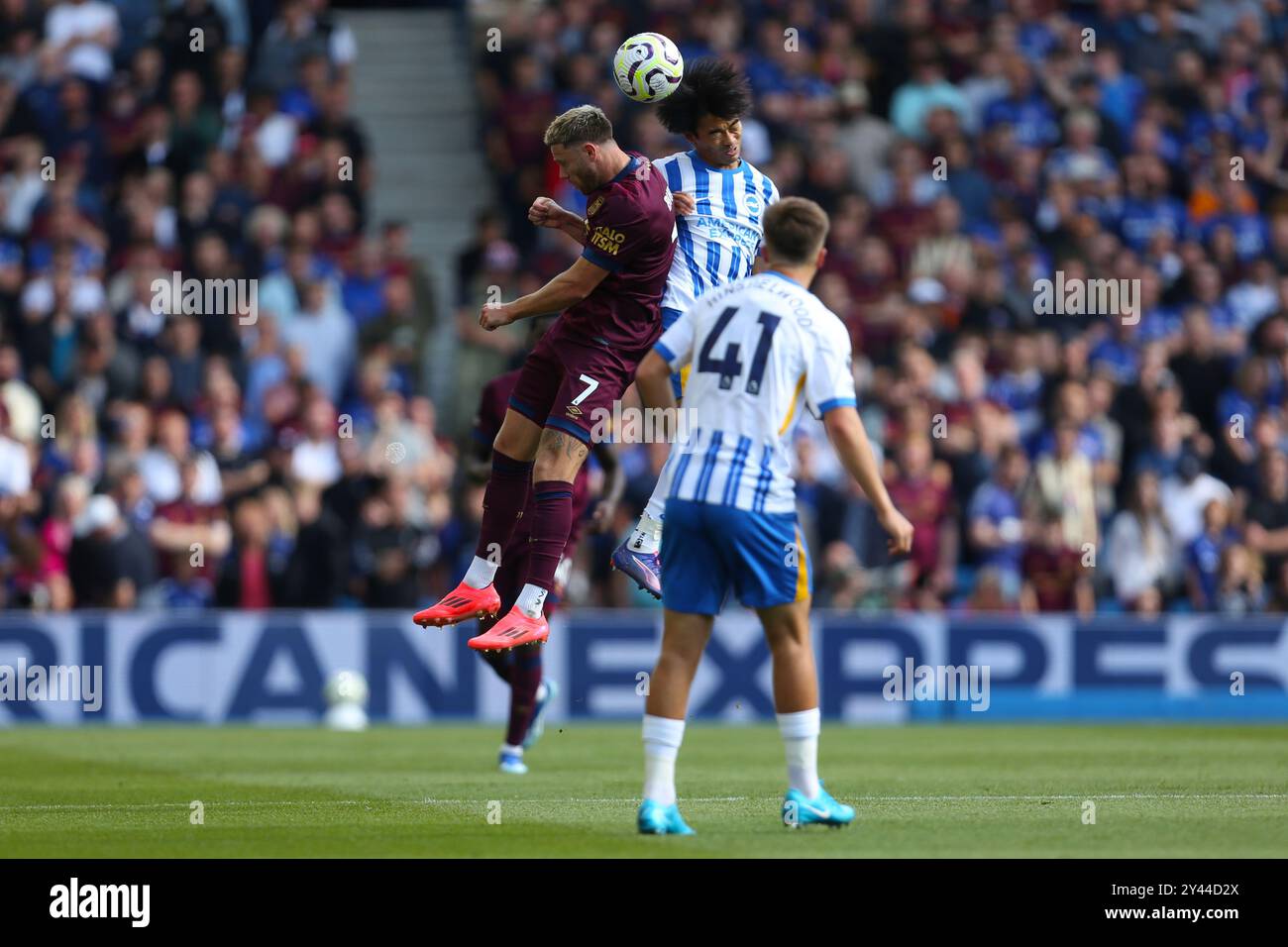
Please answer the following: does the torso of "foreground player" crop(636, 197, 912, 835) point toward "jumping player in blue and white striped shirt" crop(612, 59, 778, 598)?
yes

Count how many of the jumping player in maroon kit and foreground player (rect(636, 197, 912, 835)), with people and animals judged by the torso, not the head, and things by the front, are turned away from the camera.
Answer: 1

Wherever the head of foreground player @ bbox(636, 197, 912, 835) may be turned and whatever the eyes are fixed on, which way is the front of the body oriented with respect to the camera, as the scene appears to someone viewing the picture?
away from the camera

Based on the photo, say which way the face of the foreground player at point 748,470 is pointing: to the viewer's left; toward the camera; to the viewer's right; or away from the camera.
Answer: away from the camera

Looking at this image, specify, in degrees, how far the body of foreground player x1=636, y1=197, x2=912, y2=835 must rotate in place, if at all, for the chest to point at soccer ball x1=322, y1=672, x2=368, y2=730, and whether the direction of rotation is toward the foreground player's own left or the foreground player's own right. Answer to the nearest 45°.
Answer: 0° — they already face it
